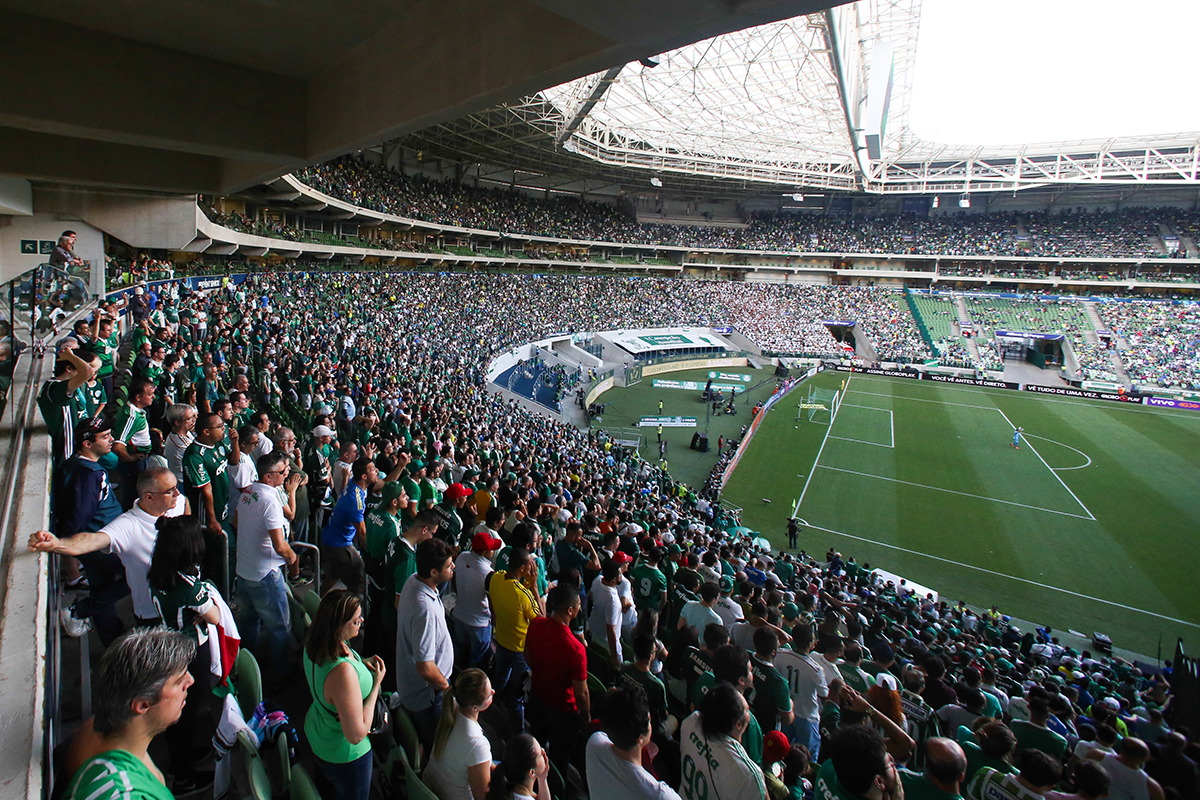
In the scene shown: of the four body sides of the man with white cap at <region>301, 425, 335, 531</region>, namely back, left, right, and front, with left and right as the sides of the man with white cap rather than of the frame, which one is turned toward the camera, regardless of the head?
right

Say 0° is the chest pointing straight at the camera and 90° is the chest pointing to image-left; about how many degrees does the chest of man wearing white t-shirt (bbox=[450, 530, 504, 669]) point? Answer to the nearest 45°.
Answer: approximately 225°

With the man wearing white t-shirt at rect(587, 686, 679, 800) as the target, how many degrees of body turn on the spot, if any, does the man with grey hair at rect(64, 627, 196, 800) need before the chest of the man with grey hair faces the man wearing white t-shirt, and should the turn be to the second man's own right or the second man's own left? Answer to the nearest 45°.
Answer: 0° — they already face them

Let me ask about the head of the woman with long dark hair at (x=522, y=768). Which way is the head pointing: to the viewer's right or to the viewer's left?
to the viewer's right

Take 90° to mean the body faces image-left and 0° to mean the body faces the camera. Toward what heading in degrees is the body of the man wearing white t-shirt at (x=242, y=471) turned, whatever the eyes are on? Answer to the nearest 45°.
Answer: approximately 270°

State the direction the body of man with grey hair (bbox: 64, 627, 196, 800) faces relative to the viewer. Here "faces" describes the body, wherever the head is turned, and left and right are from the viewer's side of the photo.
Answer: facing to the right of the viewer

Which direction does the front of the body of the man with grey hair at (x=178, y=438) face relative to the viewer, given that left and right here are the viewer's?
facing to the right of the viewer

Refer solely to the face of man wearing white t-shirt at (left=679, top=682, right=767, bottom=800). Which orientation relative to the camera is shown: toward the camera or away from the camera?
away from the camera

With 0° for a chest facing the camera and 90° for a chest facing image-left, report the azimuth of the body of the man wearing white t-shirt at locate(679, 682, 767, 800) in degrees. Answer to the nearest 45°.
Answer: approximately 225°

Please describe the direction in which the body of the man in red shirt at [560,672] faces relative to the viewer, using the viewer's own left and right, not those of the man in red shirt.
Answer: facing away from the viewer and to the right of the viewer

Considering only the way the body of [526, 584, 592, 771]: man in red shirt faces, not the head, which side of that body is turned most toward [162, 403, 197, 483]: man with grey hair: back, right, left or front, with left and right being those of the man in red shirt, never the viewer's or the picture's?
left

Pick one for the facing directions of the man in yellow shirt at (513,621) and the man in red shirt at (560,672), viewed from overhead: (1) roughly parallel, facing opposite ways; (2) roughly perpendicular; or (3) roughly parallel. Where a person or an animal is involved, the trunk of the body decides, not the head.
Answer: roughly parallel

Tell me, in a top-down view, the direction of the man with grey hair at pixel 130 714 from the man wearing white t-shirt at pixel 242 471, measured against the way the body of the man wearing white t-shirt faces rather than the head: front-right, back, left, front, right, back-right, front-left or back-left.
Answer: right

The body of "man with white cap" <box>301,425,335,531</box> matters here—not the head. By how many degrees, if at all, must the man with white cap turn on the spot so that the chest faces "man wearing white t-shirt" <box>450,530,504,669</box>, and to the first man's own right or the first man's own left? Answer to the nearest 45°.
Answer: approximately 90° to the first man's own right

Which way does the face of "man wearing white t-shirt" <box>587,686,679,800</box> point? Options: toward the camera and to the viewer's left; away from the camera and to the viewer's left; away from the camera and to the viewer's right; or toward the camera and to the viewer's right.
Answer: away from the camera and to the viewer's right

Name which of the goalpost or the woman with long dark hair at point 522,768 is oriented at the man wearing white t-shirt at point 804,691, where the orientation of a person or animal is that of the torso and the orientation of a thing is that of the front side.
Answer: the woman with long dark hair

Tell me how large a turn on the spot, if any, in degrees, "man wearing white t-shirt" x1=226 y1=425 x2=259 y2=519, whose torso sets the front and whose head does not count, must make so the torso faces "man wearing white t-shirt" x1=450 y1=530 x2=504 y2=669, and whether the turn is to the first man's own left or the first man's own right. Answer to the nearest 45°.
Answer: approximately 45° to the first man's own right

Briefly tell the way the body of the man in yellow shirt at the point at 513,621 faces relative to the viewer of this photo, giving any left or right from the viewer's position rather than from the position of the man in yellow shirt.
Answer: facing away from the viewer and to the right of the viewer
